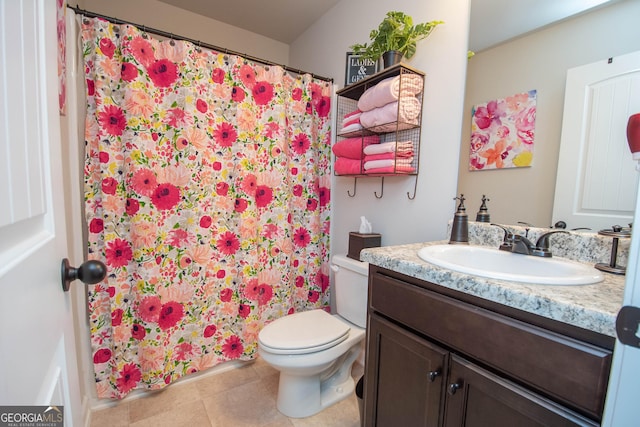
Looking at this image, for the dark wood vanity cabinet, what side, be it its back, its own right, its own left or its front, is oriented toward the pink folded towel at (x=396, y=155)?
right

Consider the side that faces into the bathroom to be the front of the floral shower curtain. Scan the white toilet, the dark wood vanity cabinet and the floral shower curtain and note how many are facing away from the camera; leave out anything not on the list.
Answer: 0

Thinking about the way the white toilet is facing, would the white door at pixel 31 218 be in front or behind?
in front

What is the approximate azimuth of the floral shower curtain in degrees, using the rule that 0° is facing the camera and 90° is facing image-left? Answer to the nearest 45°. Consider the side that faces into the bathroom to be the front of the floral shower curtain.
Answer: approximately 315°

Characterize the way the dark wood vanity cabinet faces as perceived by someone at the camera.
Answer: facing the viewer and to the left of the viewer

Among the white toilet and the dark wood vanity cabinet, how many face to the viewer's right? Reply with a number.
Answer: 0

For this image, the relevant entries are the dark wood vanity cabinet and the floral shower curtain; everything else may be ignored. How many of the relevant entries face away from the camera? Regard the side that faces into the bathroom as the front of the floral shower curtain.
0

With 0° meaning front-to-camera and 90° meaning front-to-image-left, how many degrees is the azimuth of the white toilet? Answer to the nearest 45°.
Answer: approximately 45°

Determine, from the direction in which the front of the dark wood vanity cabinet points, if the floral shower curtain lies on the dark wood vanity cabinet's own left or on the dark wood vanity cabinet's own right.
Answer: on the dark wood vanity cabinet's own right

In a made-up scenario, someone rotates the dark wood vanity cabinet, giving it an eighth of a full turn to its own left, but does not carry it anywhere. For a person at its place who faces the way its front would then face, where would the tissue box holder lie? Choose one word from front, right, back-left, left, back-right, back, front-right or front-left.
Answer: back-right

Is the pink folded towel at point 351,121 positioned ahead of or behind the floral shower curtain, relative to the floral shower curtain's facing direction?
ahead
